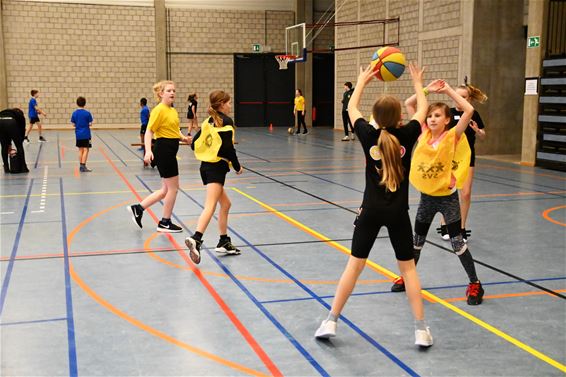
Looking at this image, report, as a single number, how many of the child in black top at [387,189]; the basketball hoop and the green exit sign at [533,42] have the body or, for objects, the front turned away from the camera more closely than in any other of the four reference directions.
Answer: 1

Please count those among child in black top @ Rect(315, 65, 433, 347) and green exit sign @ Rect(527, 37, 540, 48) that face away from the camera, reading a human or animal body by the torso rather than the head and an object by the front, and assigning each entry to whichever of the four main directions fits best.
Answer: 1

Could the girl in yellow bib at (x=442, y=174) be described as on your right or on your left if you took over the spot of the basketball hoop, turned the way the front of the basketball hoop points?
on your left

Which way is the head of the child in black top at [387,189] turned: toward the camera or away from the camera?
away from the camera

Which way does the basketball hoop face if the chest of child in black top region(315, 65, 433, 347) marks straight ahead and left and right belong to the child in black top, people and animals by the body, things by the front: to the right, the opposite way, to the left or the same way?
to the left

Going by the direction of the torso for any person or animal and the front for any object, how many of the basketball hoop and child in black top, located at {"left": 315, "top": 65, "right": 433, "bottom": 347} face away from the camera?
1

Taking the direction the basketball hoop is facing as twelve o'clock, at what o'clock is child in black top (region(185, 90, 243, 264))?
The child in black top is roughly at 9 o'clock from the basketball hoop.

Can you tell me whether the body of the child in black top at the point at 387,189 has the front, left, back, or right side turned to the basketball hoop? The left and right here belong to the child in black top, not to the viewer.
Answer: front

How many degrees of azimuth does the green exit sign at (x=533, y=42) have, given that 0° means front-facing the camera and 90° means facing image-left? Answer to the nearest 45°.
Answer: approximately 0°

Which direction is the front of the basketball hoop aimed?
to the viewer's left

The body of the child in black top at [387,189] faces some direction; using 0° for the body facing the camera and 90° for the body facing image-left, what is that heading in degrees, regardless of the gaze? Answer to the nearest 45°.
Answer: approximately 180°

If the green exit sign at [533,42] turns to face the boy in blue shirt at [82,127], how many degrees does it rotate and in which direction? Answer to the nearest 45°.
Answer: approximately 45° to its right
